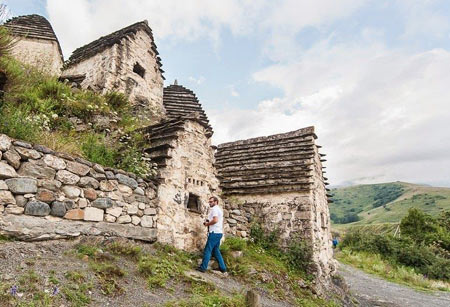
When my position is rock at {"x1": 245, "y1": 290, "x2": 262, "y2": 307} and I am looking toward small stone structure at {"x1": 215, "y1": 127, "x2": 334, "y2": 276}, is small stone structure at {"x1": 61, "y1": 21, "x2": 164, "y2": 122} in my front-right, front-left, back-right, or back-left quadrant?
front-left

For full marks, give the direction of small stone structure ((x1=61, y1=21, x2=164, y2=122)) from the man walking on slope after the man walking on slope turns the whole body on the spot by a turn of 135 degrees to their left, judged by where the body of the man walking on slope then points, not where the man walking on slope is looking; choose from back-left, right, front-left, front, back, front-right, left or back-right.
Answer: back

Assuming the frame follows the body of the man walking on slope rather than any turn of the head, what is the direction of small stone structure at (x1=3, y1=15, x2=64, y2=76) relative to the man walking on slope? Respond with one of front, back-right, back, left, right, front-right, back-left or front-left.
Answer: front-right

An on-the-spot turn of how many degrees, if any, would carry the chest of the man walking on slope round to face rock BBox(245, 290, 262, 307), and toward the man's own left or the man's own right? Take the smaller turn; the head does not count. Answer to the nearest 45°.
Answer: approximately 90° to the man's own left

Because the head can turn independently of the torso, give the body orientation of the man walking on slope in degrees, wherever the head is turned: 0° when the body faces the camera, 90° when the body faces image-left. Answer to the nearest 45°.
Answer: approximately 90°
